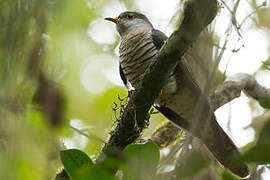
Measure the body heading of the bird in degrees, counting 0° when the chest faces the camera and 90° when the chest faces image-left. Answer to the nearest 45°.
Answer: approximately 45°

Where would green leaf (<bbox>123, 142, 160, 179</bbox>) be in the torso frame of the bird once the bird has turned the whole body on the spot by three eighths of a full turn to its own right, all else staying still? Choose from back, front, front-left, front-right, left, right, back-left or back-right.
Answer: back

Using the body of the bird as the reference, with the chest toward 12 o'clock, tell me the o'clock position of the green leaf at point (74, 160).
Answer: The green leaf is roughly at 11 o'clock from the bird.
